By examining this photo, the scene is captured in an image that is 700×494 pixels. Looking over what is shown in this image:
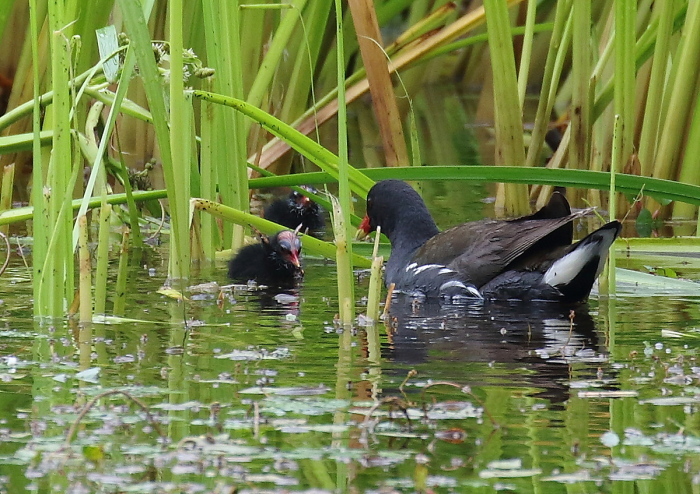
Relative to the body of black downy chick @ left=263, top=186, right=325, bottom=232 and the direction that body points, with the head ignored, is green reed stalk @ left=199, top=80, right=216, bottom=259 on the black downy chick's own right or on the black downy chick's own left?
on the black downy chick's own right

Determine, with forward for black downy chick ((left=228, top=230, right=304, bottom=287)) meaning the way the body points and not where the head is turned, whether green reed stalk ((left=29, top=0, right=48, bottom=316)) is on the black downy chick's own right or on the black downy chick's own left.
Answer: on the black downy chick's own right

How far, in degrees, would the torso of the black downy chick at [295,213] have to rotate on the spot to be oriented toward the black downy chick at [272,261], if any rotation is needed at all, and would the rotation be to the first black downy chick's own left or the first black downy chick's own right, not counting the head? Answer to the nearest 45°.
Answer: approximately 90° to the first black downy chick's own right

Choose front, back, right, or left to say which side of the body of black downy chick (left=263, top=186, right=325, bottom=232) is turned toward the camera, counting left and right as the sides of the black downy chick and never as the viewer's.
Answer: right

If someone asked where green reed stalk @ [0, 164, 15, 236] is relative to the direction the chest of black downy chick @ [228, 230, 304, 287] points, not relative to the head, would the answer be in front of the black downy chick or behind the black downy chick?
behind
